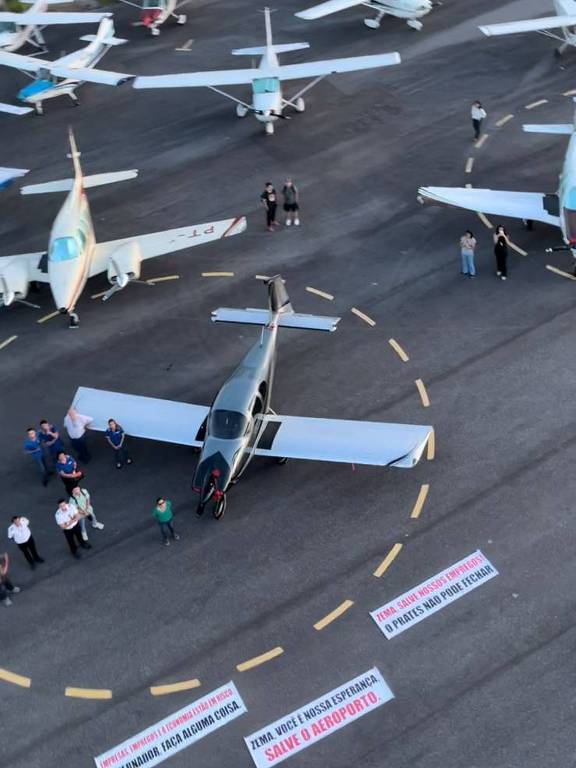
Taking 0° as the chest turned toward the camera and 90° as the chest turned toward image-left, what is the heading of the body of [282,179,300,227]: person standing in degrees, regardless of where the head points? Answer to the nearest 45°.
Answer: approximately 0°

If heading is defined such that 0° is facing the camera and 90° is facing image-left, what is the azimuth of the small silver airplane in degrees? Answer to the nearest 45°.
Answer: approximately 0°

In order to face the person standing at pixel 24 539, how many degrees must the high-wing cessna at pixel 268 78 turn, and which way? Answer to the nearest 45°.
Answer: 0° — it already faces them

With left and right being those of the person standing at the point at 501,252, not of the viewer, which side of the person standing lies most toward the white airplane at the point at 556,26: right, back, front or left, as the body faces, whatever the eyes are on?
back

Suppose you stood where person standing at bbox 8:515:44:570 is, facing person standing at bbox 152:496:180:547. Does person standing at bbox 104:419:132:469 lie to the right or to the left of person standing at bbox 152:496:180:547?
left

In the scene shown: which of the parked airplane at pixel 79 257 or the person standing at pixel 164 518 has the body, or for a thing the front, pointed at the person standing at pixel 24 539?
the parked airplane

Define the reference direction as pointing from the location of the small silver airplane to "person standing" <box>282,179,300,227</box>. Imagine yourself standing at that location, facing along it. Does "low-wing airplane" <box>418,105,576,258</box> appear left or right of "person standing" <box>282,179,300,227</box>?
right

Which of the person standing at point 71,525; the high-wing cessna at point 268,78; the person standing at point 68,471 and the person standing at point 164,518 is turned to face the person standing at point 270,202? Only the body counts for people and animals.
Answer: the high-wing cessna
